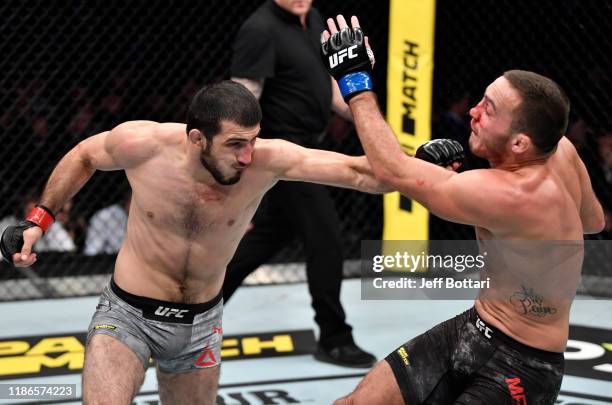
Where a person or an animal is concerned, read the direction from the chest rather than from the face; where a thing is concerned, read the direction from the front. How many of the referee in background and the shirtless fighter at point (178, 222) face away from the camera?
0

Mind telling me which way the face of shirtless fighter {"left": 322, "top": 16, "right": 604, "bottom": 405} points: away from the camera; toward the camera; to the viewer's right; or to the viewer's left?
to the viewer's left

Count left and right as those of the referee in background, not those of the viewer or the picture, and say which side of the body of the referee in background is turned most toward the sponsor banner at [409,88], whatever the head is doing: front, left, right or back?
left

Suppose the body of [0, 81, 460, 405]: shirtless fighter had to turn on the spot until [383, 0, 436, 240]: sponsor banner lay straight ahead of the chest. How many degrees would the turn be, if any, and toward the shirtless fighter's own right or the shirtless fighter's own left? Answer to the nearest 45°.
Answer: approximately 90° to the shirtless fighter's own left

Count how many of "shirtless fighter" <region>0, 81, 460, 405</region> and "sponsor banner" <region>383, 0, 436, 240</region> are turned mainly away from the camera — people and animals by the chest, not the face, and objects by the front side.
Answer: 0

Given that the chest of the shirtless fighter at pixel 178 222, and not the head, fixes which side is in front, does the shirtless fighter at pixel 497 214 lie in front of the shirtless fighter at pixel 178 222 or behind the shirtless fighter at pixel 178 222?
in front

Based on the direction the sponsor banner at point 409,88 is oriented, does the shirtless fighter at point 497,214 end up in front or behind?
in front

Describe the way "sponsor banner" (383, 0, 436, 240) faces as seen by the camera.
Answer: facing the viewer

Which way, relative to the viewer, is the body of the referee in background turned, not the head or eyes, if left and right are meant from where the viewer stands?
facing the viewer and to the right of the viewer

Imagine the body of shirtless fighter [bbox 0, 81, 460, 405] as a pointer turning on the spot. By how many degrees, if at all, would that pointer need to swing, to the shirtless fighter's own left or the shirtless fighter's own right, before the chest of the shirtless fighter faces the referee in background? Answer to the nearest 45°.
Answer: approximately 135° to the shirtless fighter's own left

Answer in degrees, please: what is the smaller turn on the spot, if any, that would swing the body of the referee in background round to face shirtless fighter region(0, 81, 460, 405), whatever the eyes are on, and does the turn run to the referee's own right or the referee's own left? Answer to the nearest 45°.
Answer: approximately 45° to the referee's own right

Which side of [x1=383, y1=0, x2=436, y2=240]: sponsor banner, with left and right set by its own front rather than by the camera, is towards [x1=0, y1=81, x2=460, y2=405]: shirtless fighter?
front

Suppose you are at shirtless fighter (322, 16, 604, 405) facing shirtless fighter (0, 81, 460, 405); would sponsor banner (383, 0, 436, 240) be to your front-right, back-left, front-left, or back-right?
front-right
